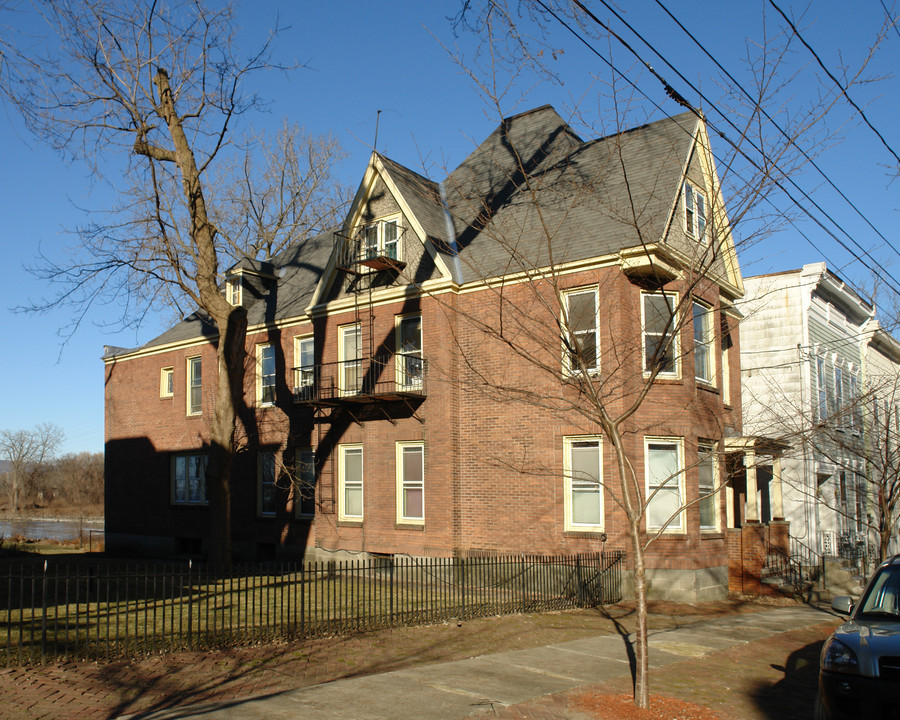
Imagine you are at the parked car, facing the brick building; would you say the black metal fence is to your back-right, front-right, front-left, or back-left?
front-left

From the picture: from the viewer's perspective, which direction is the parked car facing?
toward the camera

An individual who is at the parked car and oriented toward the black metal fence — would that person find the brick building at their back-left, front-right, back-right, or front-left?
front-right

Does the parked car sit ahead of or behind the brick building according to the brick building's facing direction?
ahead

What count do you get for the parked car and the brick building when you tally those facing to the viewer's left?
0
